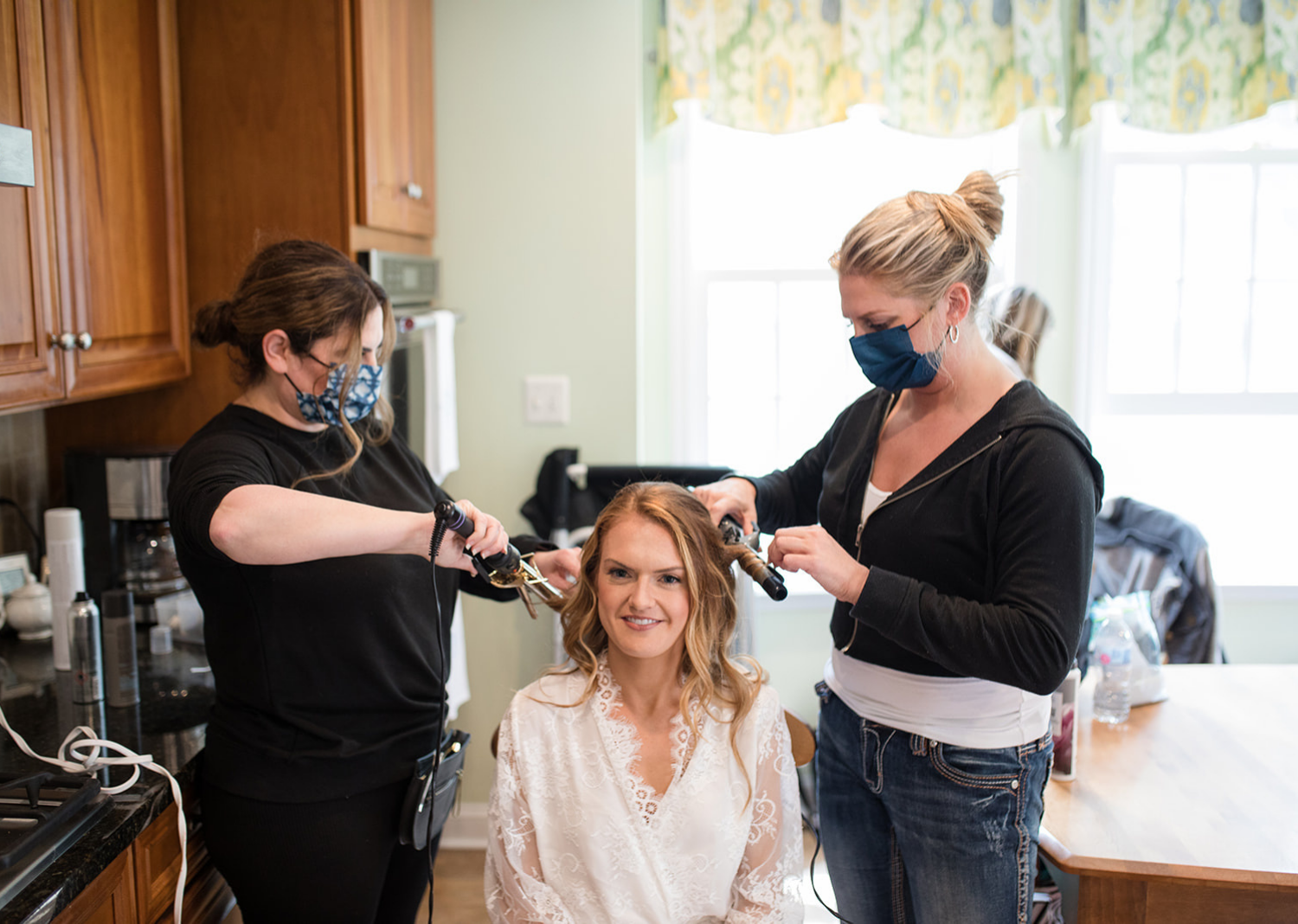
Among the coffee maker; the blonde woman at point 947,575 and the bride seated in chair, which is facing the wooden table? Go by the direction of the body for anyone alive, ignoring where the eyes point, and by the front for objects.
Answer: the coffee maker

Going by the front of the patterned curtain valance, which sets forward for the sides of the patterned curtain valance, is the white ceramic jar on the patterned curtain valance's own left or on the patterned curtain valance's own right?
on the patterned curtain valance's own right

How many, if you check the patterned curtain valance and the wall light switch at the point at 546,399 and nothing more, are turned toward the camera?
2

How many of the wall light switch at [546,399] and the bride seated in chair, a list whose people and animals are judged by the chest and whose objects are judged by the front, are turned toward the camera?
2

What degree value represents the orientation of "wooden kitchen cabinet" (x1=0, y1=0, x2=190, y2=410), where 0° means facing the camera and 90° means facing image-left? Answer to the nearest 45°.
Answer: approximately 315°

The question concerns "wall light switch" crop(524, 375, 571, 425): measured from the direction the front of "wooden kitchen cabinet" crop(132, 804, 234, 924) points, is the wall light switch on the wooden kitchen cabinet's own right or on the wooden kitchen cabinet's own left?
on the wooden kitchen cabinet's own left

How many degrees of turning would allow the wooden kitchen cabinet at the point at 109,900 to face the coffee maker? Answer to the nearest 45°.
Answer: approximately 135° to its left

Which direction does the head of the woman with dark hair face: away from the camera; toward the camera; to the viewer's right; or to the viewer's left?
to the viewer's right

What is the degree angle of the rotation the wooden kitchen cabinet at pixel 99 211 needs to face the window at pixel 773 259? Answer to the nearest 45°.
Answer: approximately 45° to its left

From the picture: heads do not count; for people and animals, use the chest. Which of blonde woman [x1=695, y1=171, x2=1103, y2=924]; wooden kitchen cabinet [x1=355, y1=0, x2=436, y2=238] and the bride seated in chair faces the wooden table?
the wooden kitchen cabinet

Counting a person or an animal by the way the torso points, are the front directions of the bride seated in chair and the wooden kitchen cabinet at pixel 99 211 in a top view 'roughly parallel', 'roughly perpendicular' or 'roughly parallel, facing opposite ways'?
roughly perpendicular

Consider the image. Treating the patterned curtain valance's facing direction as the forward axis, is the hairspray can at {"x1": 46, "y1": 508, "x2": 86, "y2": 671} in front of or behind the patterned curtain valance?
in front

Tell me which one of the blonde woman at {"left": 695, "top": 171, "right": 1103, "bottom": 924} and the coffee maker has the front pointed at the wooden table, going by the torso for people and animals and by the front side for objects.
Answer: the coffee maker

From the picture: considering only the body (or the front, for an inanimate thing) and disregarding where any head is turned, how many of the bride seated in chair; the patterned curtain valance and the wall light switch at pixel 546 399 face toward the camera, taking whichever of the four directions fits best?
3

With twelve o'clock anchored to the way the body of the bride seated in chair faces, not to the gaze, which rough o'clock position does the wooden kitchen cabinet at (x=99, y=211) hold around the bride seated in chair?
The wooden kitchen cabinet is roughly at 4 o'clock from the bride seated in chair.

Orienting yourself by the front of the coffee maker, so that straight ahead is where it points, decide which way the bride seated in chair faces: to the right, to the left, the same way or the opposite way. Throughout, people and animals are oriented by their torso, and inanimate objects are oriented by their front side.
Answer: to the right
